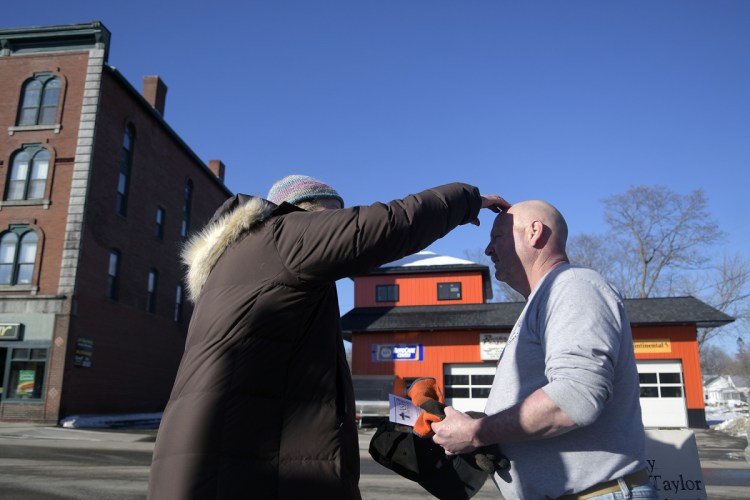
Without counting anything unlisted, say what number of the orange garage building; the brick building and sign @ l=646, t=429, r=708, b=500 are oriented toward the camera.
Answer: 3

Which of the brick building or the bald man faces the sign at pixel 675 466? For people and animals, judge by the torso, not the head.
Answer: the brick building

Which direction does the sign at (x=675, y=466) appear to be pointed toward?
toward the camera

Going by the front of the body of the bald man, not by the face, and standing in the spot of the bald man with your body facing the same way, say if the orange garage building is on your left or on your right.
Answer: on your right

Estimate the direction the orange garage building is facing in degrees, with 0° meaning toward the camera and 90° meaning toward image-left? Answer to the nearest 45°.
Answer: approximately 0°

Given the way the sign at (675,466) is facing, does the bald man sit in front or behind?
in front

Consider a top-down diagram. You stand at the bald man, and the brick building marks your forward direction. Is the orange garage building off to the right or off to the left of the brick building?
right

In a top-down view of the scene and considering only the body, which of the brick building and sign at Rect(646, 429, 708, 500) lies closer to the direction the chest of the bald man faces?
the brick building

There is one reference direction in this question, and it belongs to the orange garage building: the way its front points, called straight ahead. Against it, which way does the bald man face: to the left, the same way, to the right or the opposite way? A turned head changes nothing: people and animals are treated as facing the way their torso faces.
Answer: to the right

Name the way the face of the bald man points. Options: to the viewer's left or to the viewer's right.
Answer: to the viewer's left

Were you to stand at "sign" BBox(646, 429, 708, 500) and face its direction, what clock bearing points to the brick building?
The brick building is roughly at 4 o'clock from the sign.

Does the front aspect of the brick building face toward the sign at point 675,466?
yes

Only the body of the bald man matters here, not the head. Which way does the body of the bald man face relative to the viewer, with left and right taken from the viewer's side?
facing to the left of the viewer

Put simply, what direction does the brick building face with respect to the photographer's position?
facing the viewer
